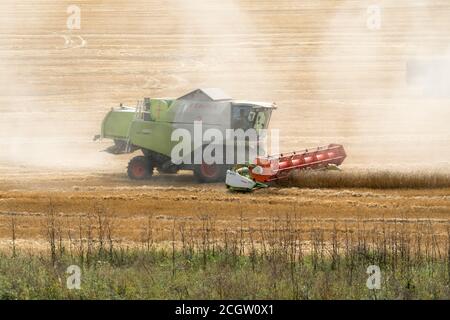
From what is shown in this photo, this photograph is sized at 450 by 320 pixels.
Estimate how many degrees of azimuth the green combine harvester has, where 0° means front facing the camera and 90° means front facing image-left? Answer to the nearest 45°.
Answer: approximately 315°
